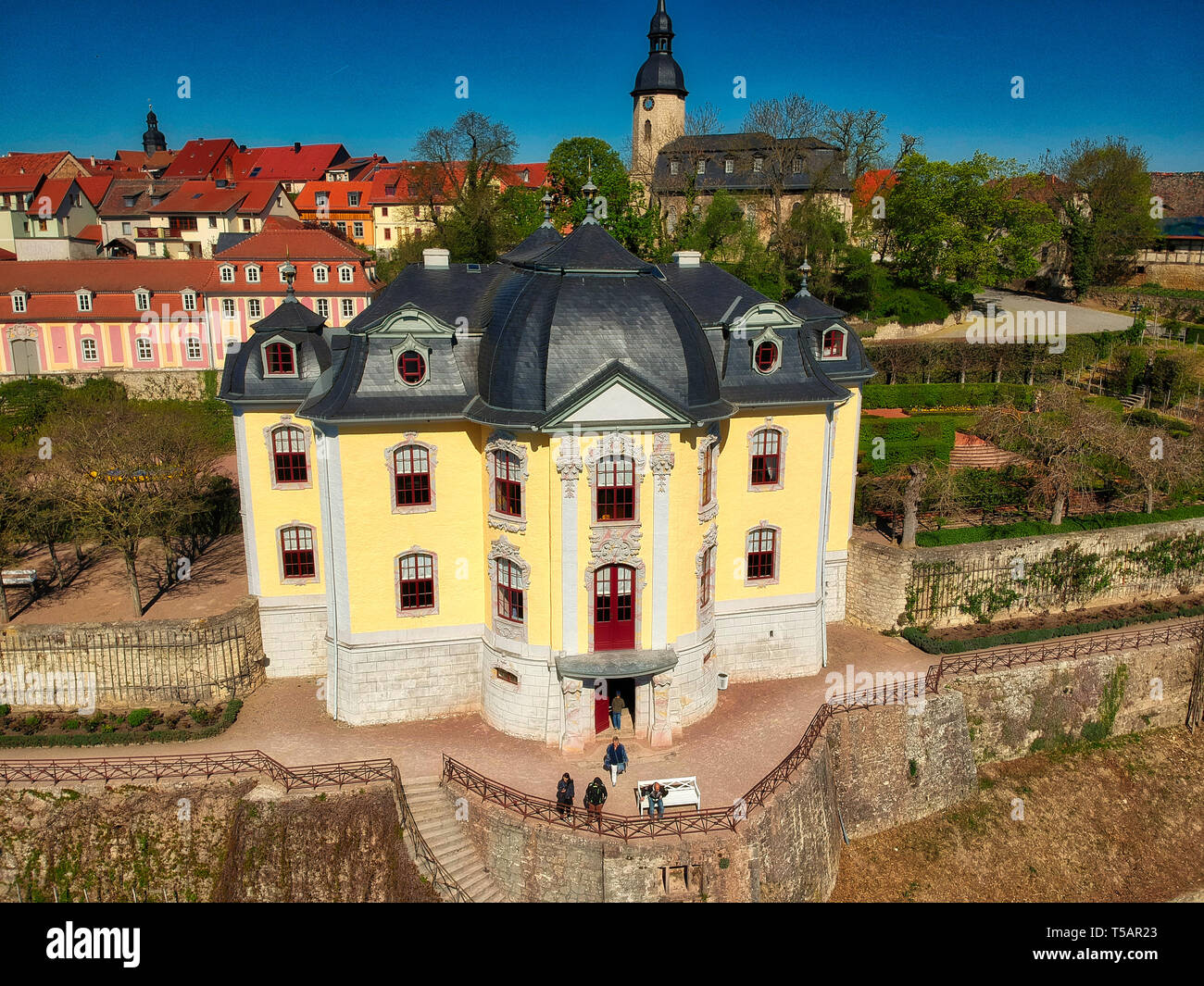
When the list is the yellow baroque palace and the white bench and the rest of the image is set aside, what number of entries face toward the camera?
2

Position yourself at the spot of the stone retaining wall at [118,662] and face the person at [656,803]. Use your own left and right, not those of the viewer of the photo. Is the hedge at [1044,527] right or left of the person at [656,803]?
left

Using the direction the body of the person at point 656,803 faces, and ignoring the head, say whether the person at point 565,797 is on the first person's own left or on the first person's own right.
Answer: on the first person's own right

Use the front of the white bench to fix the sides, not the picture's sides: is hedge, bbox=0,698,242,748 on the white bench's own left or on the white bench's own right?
on the white bench's own right

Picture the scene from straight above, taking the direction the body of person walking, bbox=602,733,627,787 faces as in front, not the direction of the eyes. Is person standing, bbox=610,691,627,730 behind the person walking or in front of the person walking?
behind

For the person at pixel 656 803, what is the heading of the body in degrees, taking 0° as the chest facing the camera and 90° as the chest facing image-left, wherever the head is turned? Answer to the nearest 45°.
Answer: approximately 0°

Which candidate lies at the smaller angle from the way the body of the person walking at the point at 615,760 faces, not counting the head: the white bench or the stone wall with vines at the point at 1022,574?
the white bench

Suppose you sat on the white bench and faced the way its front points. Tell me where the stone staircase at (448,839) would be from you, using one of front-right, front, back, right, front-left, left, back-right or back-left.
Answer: right

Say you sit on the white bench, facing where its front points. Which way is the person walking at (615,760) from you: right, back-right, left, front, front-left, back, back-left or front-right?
back-right
